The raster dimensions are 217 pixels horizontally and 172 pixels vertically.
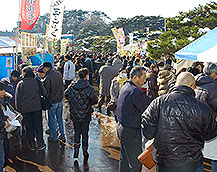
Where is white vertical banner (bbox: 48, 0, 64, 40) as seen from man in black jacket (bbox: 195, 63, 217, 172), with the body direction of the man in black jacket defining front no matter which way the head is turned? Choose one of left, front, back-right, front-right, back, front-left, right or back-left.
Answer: left

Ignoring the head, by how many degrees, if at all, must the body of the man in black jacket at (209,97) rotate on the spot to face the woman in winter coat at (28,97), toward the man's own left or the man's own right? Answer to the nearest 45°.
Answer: approximately 135° to the man's own left

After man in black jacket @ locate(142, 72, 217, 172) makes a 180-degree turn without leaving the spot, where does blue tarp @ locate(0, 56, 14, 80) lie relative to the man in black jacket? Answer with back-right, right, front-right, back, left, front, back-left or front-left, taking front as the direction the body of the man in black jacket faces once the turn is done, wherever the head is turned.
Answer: back-right

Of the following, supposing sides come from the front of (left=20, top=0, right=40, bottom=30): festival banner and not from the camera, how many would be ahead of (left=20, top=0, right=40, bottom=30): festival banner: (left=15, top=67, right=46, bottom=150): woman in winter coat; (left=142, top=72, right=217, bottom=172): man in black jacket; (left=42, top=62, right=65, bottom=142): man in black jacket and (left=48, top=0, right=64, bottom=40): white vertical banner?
3

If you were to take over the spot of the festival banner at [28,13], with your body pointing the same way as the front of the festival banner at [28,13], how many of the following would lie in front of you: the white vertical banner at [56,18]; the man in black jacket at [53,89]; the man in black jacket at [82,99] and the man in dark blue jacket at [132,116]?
3

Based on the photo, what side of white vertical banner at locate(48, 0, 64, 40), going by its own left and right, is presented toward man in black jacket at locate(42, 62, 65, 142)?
front

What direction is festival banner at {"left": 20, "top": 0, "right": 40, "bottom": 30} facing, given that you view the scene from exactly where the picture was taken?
facing the viewer

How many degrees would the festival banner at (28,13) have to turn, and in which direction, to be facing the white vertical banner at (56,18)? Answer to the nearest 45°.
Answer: approximately 135° to its left

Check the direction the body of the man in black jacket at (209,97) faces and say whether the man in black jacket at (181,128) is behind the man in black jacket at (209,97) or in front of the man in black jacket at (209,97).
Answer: behind

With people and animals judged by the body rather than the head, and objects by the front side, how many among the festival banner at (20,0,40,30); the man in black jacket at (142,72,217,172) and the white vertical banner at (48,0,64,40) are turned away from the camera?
1

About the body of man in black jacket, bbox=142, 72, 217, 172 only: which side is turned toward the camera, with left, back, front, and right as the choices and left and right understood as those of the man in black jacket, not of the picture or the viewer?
back

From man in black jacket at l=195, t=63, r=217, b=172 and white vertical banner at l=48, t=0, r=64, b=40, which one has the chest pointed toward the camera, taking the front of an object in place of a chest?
the white vertical banner

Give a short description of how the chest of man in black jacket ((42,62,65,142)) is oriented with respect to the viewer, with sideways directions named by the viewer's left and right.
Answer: facing away from the viewer and to the left of the viewer
